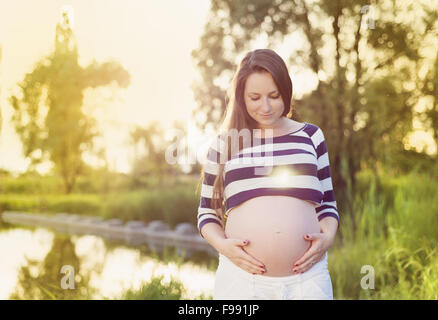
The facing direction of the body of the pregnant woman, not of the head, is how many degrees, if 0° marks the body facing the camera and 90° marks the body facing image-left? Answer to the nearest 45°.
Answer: approximately 0°

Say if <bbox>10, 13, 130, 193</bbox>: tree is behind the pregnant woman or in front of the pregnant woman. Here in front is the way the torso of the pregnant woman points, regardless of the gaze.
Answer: behind

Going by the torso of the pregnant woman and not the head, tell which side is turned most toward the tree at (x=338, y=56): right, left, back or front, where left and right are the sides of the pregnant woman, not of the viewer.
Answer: back
